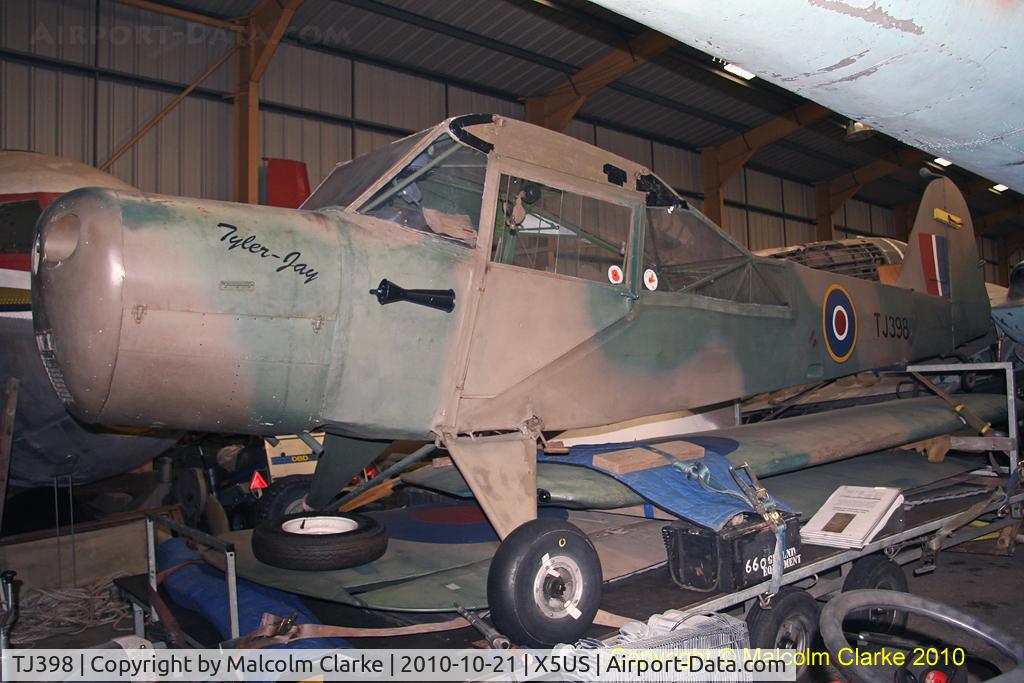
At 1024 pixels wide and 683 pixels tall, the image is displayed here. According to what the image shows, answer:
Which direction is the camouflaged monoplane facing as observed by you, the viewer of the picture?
facing the viewer and to the left of the viewer

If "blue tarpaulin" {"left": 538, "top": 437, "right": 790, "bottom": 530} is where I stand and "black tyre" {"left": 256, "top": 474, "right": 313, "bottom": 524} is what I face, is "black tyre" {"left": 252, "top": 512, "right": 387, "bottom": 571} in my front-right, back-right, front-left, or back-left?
front-left

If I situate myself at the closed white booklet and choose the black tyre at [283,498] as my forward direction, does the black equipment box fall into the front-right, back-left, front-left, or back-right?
front-left
